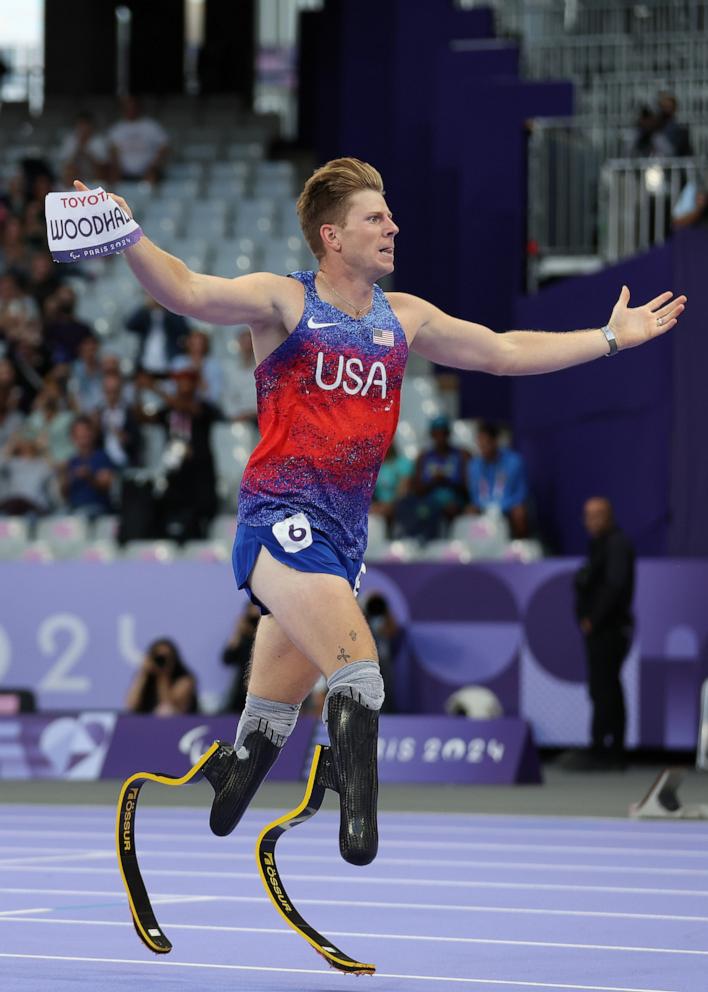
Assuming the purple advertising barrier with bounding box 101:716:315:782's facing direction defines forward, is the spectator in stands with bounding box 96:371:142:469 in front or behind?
behind

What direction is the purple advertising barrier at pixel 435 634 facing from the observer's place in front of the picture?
facing the viewer

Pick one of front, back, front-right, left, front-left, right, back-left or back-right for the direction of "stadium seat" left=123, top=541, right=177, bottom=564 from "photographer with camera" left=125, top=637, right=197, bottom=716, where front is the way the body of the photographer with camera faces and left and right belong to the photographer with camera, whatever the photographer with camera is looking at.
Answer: back

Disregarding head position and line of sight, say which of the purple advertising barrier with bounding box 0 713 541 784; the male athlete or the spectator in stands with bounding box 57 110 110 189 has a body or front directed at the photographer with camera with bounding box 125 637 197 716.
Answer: the spectator in stands

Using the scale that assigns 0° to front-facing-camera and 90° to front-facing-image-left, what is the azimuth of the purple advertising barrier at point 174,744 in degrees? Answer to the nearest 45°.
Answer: approximately 0°

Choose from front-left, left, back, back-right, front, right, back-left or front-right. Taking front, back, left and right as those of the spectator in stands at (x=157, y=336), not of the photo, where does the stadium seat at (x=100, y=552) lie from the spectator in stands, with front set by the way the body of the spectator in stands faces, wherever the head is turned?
front

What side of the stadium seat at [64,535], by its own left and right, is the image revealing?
front

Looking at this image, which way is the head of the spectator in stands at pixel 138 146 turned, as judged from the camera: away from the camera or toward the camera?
toward the camera

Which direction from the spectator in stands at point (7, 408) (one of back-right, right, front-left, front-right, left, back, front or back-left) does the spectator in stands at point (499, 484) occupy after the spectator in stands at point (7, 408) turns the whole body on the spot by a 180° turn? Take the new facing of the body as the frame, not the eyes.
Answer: back-right

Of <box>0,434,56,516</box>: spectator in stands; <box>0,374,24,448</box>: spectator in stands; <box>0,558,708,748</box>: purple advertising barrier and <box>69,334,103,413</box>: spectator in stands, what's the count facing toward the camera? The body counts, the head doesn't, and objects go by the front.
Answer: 4

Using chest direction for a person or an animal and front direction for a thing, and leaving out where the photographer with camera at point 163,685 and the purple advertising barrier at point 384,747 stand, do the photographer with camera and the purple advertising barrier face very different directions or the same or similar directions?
same or similar directions

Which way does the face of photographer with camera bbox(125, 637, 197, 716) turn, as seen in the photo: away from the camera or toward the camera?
toward the camera

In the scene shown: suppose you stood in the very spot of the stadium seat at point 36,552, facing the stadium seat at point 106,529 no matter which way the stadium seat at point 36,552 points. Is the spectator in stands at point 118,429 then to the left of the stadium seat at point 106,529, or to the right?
left

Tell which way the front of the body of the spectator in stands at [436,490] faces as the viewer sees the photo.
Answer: toward the camera

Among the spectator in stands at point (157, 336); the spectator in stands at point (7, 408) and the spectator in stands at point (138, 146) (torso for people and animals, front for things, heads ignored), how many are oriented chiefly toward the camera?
3

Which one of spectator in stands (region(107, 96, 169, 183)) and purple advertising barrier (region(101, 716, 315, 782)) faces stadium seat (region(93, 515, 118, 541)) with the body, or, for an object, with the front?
the spectator in stands

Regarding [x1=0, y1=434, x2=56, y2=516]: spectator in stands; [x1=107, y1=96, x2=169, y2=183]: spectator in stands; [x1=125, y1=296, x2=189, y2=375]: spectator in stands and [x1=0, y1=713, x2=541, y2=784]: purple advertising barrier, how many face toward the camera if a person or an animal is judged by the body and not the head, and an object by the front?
4

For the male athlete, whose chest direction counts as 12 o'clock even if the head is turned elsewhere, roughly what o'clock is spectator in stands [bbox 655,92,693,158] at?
The spectator in stands is roughly at 8 o'clock from the male athlete.
